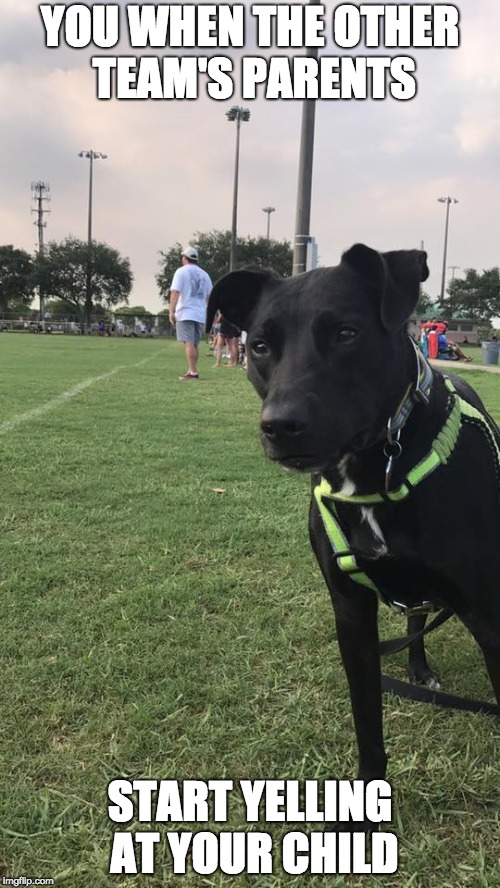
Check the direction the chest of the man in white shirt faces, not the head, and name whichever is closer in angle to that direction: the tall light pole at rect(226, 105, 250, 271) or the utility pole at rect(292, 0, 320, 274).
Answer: the tall light pole

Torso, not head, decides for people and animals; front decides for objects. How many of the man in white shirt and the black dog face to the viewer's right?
0

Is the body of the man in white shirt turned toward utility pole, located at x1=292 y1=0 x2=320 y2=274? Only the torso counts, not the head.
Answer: no

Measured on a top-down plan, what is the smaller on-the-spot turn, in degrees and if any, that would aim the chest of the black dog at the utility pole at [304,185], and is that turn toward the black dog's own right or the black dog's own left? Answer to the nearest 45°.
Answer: approximately 135° to the black dog's own right

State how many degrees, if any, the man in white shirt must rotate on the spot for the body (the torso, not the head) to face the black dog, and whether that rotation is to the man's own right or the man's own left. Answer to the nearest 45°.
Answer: approximately 135° to the man's own left

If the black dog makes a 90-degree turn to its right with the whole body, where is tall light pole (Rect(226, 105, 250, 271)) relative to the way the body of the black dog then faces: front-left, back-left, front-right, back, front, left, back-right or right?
front-right

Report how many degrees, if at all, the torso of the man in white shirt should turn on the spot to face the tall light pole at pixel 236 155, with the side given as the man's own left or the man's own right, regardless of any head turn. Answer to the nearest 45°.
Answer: approximately 45° to the man's own right

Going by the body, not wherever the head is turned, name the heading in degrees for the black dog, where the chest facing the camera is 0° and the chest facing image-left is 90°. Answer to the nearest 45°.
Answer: approximately 45°

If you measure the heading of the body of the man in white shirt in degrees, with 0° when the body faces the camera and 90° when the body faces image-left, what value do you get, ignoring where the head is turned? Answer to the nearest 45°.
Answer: approximately 135°
